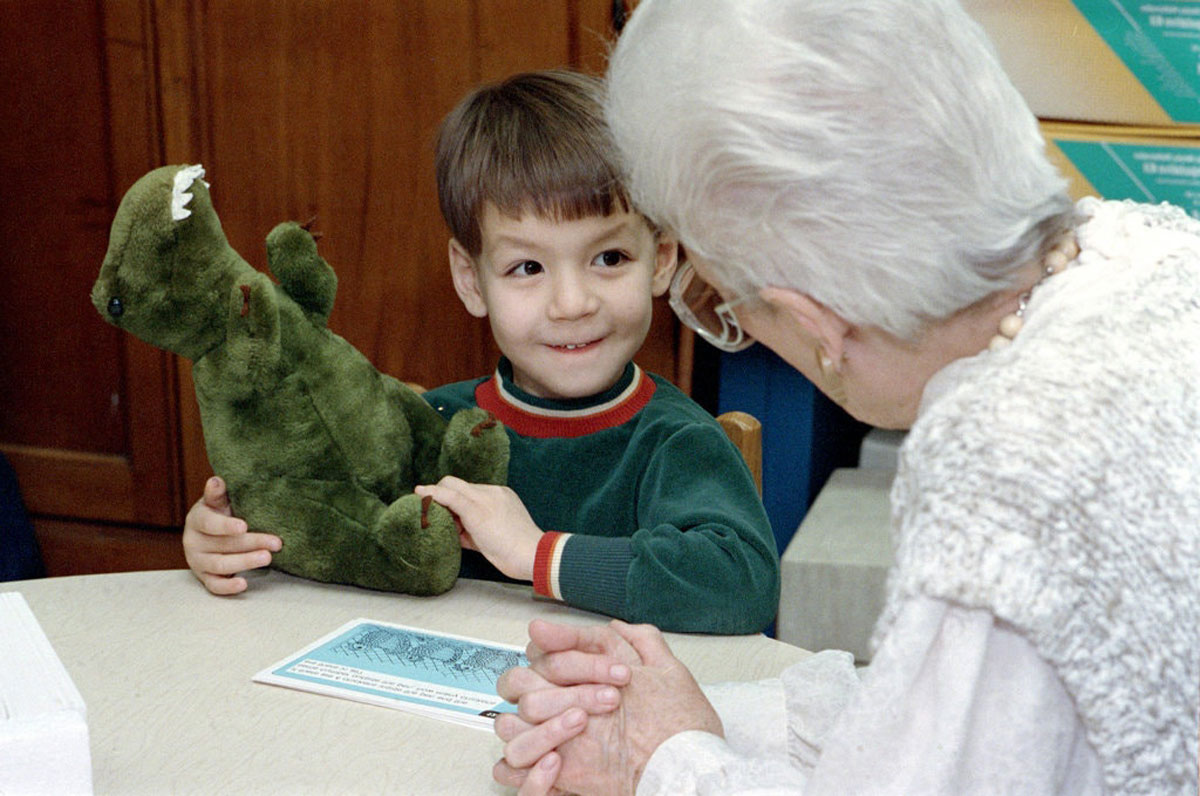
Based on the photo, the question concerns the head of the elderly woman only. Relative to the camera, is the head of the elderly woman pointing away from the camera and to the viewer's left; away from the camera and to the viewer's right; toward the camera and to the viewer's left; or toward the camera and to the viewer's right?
away from the camera and to the viewer's left

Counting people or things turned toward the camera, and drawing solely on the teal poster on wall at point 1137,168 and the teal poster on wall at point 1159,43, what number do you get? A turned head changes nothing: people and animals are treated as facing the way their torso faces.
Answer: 2

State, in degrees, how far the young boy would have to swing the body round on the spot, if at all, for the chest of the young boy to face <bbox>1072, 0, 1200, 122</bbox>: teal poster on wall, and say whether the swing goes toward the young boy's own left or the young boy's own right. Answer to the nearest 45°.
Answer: approximately 135° to the young boy's own left

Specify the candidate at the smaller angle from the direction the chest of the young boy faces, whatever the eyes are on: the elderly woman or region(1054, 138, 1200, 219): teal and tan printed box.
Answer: the elderly woman

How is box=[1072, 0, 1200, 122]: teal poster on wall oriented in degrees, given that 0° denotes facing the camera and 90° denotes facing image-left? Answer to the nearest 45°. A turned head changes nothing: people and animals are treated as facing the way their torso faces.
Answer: approximately 0°

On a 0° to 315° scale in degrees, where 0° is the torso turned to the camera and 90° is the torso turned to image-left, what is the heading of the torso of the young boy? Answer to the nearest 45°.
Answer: approximately 0°
